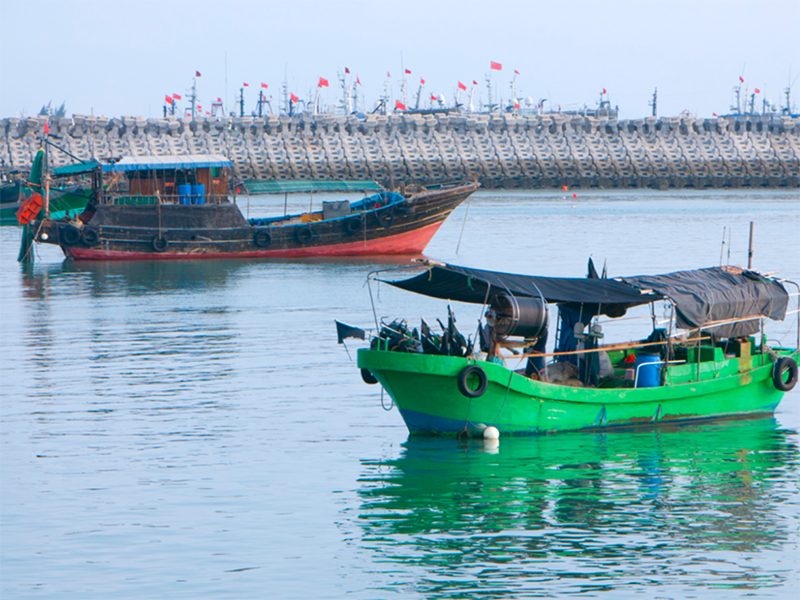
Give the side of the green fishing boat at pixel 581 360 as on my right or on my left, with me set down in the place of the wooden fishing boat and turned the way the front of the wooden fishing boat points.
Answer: on my right

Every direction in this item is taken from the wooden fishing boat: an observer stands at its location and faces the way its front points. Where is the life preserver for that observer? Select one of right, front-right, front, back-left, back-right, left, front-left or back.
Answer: back

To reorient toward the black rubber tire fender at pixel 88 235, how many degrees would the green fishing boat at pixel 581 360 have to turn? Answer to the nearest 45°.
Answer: approximately 90° to its right

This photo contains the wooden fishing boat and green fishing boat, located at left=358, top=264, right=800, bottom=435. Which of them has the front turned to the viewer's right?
the wooden fishing boat

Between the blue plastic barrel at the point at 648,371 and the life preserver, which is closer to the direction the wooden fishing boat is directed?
the blue plastic barrel

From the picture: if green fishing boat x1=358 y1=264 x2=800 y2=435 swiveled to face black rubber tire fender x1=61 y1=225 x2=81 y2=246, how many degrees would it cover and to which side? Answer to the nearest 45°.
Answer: approximately 90° to its right

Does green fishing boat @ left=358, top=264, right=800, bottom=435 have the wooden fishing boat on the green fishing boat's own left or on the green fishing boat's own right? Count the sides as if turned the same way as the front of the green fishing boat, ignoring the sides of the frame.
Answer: on the green fishing boat's own right

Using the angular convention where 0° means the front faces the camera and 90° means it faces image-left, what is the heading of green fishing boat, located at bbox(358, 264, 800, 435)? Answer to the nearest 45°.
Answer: approximately 45°

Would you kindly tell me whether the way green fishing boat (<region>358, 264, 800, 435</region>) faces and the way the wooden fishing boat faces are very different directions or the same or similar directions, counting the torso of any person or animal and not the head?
very different directions

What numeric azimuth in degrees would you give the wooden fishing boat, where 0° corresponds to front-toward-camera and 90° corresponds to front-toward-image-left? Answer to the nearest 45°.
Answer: approximately 270°

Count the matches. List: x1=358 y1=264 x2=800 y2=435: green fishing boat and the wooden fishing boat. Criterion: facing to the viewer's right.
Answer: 1

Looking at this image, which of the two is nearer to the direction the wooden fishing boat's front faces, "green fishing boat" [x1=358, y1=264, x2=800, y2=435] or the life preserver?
the green fishing boat
